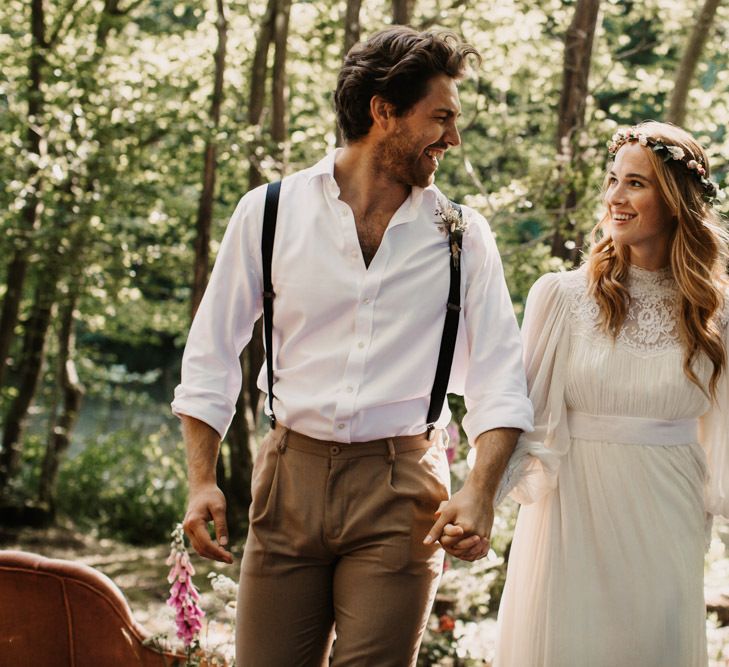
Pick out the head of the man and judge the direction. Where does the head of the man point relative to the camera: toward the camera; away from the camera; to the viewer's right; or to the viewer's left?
to the viewer's right

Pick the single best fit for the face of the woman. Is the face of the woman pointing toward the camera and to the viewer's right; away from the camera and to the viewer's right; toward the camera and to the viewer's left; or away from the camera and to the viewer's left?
toward the camera and to the viewer's left

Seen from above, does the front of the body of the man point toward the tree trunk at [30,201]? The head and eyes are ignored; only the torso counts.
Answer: no

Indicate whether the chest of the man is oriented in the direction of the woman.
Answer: no

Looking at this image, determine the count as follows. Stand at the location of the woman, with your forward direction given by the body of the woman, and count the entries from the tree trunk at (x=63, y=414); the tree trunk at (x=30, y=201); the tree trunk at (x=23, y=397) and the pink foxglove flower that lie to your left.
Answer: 0

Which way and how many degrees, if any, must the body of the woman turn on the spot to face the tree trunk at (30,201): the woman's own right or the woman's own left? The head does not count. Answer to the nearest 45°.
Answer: approximately 135° to the woman's own right

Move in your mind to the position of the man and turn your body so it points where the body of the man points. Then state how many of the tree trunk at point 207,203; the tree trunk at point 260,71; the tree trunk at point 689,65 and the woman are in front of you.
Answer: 0

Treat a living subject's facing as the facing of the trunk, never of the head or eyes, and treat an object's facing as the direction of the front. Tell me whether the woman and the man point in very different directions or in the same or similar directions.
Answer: same or similar directions

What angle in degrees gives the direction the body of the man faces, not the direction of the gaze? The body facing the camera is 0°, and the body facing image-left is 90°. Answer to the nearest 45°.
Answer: approximately 0°

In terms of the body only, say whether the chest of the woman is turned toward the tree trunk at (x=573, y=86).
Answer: no

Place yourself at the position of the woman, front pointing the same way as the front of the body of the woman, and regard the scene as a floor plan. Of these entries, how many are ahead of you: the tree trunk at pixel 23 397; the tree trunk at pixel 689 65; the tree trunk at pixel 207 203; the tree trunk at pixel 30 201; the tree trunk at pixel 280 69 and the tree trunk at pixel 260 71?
0

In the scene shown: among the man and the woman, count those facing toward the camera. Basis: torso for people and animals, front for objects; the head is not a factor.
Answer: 2

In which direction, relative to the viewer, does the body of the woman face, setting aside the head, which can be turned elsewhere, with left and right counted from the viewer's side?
facing the viewer
